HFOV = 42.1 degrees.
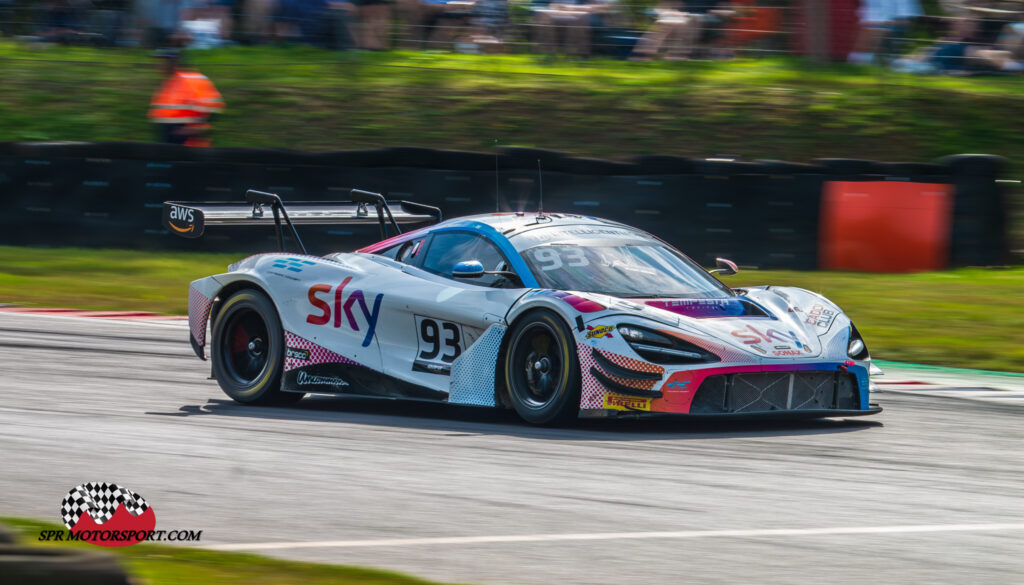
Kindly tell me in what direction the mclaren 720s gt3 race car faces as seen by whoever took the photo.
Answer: facing the viewer and to the right of the viewer

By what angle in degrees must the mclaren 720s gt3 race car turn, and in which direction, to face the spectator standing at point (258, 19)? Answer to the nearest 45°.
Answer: approximately 135° to its left

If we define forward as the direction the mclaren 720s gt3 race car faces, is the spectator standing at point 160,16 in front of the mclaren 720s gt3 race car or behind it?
behind

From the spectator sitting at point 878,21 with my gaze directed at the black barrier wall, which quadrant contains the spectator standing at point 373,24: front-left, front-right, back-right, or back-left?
front-right

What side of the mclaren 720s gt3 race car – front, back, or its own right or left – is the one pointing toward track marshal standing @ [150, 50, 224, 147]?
back

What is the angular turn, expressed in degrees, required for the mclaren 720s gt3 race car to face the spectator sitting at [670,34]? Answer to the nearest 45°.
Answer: approximately 135° to its left

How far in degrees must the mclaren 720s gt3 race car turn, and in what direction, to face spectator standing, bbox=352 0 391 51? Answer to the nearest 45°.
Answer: approximately 135° to its left

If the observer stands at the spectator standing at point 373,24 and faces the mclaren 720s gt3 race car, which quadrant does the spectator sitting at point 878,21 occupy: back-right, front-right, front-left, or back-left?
front-left

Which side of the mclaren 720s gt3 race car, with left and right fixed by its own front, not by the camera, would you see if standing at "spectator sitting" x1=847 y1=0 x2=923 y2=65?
left
